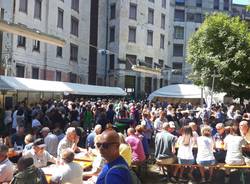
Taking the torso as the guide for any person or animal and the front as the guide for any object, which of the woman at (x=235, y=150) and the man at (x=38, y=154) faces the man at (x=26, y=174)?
the man at (x=38, y=154)

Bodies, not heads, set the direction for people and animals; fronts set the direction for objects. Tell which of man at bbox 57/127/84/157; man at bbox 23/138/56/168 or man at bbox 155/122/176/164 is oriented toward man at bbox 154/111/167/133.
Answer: man at bbox 155/122/176/164

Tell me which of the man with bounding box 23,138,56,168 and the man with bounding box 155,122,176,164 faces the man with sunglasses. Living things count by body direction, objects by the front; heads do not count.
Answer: the man with bounding box 23,138,56,168

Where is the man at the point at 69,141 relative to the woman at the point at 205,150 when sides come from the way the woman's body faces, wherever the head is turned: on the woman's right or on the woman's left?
on the woman's left

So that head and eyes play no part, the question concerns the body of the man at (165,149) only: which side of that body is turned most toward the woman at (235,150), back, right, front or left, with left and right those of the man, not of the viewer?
right

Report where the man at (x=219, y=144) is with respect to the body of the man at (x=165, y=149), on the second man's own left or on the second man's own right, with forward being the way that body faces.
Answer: on the second man's own right

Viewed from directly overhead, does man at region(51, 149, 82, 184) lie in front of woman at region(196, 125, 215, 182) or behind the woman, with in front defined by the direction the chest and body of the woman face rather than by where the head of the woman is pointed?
behind

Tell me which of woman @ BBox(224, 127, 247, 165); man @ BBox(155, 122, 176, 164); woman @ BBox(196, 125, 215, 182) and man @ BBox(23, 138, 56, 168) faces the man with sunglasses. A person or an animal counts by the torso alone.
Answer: man @ BBox(23, 138, 56, 168)

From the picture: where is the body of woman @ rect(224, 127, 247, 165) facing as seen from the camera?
away from the camera

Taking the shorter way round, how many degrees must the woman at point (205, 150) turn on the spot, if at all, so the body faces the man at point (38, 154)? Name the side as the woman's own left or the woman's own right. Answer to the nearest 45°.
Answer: approximately 135° to the woman's own left

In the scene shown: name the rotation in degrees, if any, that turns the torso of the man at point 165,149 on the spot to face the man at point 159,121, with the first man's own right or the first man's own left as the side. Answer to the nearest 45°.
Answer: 0° — they already face them

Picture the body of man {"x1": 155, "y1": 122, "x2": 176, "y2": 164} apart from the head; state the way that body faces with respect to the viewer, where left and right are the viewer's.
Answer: facing away from the viewer

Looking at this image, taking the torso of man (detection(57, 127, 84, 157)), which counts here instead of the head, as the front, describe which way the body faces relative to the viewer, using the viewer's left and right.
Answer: facing the viewer and to the right of the viewer

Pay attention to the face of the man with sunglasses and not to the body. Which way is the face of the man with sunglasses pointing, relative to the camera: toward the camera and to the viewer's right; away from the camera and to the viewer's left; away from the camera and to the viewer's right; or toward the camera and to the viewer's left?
toward the camera and to the viewer's left

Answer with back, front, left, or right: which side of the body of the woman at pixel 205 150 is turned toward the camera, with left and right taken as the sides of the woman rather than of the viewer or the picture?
back
